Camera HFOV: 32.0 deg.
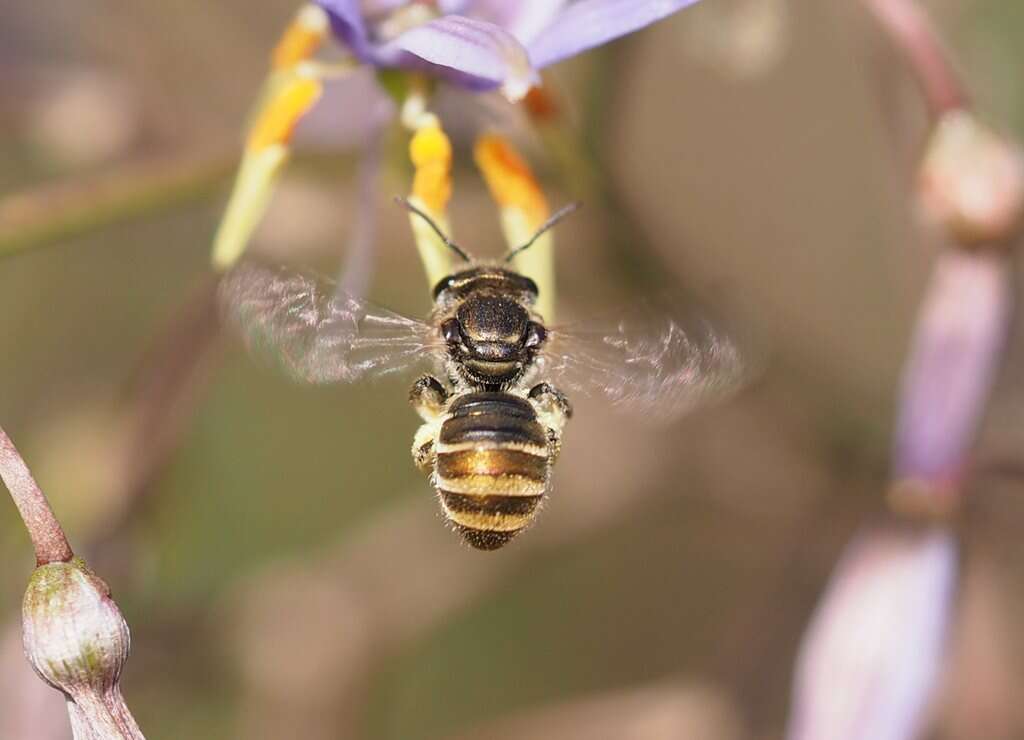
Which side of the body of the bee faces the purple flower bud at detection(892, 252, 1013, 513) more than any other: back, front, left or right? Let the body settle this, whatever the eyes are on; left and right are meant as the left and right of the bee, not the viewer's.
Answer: right

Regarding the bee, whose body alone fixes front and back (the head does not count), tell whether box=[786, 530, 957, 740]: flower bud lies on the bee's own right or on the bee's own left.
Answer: on the bee's own right

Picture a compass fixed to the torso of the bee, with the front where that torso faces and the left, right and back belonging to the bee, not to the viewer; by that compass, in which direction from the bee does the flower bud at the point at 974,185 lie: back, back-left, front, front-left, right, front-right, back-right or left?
right

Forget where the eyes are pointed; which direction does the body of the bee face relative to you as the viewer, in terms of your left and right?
facing away from the viewer

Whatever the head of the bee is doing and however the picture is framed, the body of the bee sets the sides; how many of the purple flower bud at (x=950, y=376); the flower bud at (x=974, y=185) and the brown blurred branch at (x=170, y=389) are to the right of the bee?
2

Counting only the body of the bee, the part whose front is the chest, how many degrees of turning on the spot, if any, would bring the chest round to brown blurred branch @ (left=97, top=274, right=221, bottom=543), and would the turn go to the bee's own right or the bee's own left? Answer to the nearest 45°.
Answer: approximately 45° to the bee's own left
